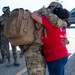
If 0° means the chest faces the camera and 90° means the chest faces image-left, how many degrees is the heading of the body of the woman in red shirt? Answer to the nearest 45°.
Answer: approximately 90°
